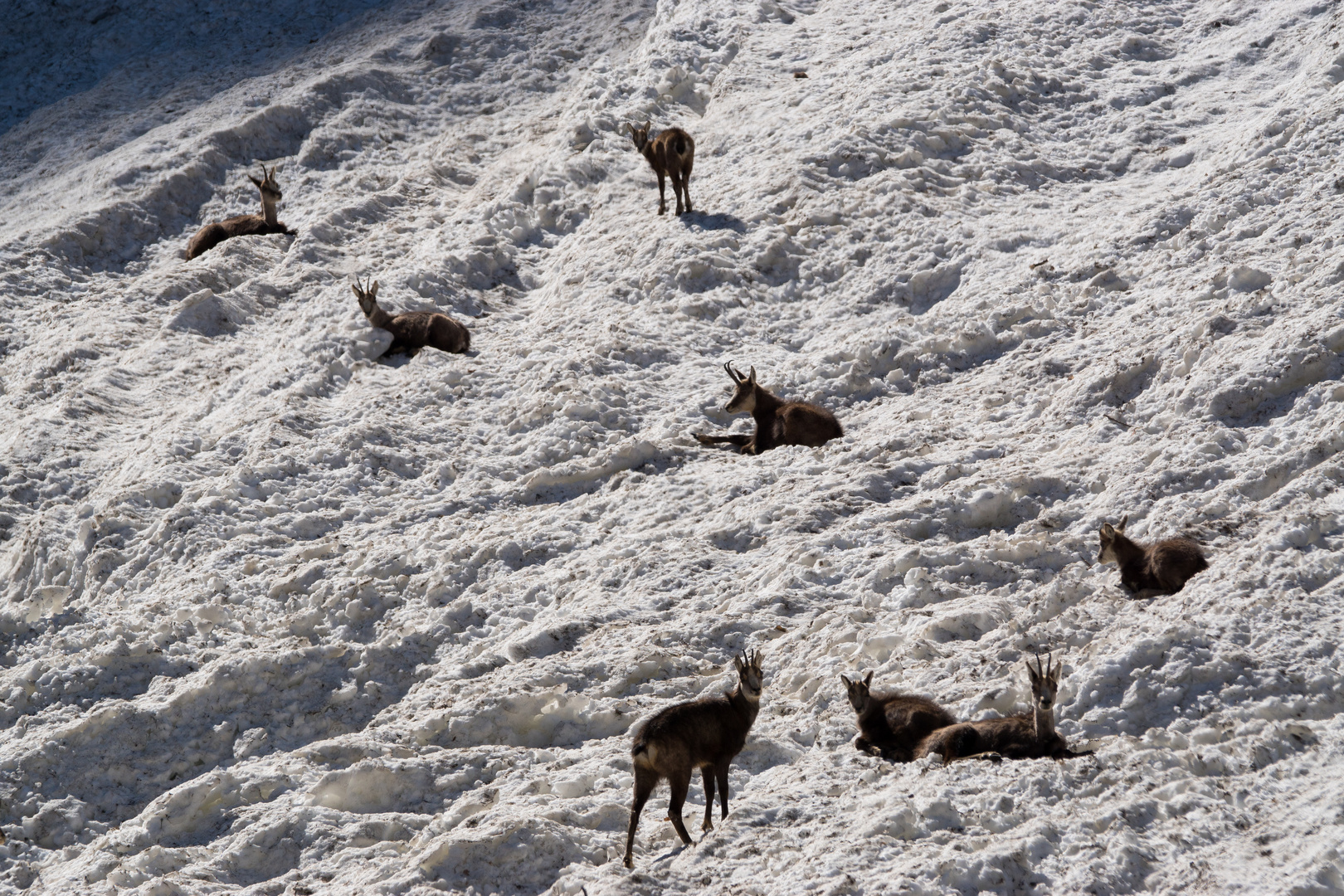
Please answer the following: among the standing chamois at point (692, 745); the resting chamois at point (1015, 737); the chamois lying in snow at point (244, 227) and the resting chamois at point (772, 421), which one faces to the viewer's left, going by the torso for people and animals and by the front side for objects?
the resting chamois at point (772, 421)

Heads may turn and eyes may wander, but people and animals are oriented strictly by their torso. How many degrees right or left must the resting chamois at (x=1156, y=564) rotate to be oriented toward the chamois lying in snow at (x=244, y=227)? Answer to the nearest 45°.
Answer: approximately 45° to its right

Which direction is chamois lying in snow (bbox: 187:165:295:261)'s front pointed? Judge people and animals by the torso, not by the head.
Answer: to the viewer's right

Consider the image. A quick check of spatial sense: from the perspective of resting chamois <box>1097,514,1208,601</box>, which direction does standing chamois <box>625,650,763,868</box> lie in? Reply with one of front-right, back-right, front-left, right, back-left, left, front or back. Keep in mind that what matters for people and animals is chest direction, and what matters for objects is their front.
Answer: front-left

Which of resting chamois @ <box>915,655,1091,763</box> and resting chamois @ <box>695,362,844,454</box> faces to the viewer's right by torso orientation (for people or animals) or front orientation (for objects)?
resting chamois @ <box>915,655,1091,763</box>

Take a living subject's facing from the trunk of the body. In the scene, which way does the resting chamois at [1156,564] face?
to the viewer's left

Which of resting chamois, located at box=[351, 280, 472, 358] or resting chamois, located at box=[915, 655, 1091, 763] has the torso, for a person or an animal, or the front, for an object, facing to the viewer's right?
resting chamois, located at box=[915, 655, 1091, 763]

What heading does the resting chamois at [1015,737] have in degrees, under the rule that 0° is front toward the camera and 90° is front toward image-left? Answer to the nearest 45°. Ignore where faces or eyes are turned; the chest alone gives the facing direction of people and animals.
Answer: approximately 270°

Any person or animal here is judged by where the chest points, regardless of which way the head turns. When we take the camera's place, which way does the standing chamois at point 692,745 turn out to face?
facing away from the viewer and to the right of the viewer

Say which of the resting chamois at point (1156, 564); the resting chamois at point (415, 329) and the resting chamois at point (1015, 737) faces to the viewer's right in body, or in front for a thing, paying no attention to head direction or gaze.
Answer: the resting chamois at point (1015, 737)

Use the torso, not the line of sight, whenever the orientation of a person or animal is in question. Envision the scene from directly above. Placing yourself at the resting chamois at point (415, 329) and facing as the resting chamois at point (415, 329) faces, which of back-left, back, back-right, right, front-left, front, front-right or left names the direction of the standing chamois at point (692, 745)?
left

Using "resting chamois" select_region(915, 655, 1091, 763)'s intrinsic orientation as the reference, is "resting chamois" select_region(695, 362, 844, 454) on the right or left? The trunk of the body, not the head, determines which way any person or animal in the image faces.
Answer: on its left

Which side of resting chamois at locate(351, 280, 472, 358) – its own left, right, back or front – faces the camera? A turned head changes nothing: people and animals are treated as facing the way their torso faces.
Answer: left

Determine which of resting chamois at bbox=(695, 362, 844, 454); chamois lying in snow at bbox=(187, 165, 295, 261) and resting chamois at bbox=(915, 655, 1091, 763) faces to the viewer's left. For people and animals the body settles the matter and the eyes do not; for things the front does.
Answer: resting chamois at bbox=(695, 362, 844, 454)

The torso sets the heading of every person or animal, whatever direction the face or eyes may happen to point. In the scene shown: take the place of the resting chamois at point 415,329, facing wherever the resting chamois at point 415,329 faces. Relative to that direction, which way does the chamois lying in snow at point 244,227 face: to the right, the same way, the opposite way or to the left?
the opposite way

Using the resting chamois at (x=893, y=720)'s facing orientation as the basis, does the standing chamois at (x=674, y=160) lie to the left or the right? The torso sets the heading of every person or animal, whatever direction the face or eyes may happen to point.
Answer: on its right

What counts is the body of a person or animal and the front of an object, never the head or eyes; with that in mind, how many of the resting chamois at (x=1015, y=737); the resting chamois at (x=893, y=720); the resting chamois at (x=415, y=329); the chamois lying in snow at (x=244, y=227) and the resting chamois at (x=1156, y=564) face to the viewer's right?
2

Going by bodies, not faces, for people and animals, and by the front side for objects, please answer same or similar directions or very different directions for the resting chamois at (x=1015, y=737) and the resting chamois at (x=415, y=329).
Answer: very different directions

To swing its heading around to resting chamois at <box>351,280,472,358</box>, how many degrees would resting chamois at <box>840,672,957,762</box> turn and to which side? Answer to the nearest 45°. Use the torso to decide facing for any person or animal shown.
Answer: approximately 90° to its right

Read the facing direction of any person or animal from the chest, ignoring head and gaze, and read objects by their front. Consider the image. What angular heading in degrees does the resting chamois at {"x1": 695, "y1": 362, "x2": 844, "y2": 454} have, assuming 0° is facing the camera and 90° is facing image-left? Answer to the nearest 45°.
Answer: approximately 90°
